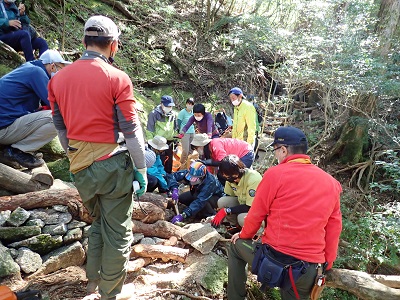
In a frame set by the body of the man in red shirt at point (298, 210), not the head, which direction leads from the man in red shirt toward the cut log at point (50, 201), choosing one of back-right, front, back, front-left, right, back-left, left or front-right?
front-left

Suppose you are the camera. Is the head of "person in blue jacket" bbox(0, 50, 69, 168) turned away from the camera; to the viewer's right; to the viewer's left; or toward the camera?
to the viewer's right

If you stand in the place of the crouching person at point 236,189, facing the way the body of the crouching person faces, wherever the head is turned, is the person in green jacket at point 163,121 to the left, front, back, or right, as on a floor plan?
right

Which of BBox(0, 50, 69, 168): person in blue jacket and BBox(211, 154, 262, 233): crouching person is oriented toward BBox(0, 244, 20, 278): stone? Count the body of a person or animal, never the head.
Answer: the crouching person

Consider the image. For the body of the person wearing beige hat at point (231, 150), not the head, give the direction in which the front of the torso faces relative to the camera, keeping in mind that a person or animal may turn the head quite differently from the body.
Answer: to the viewer's left

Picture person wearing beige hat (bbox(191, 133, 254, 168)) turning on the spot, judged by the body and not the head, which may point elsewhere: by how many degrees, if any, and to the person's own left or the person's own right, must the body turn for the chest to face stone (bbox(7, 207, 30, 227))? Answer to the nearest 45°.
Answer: approximately 45° to the person's own left

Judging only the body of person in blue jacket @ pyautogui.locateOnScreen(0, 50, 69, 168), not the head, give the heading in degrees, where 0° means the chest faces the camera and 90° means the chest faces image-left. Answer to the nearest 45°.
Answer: approximately 270°

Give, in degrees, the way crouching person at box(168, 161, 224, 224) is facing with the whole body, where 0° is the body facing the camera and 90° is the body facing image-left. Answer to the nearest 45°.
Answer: approximately 45°

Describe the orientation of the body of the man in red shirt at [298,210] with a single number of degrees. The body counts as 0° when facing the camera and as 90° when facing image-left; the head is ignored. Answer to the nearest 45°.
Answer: approximately 135°
